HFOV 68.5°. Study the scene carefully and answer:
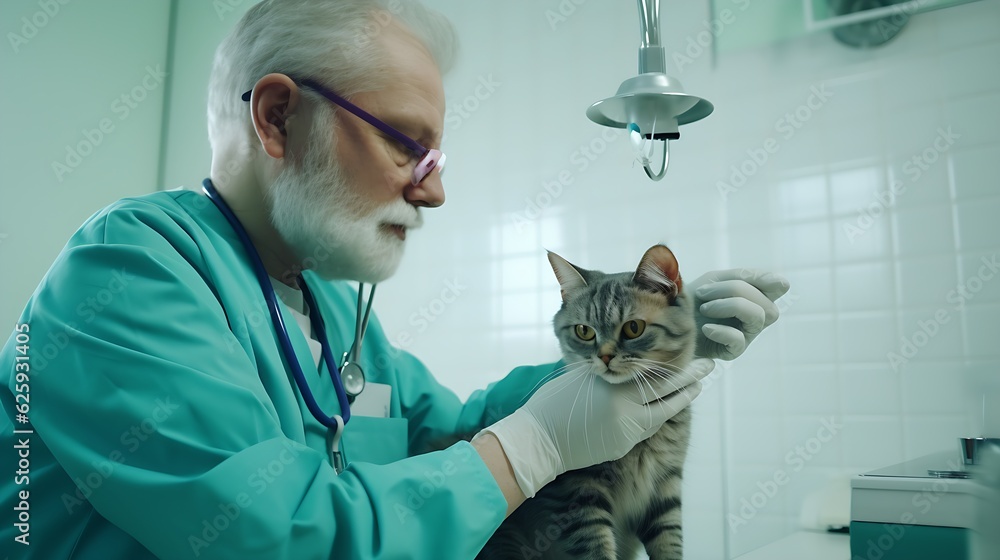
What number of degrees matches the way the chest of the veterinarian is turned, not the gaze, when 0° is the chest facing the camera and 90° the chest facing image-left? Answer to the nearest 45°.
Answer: approximately 270°
